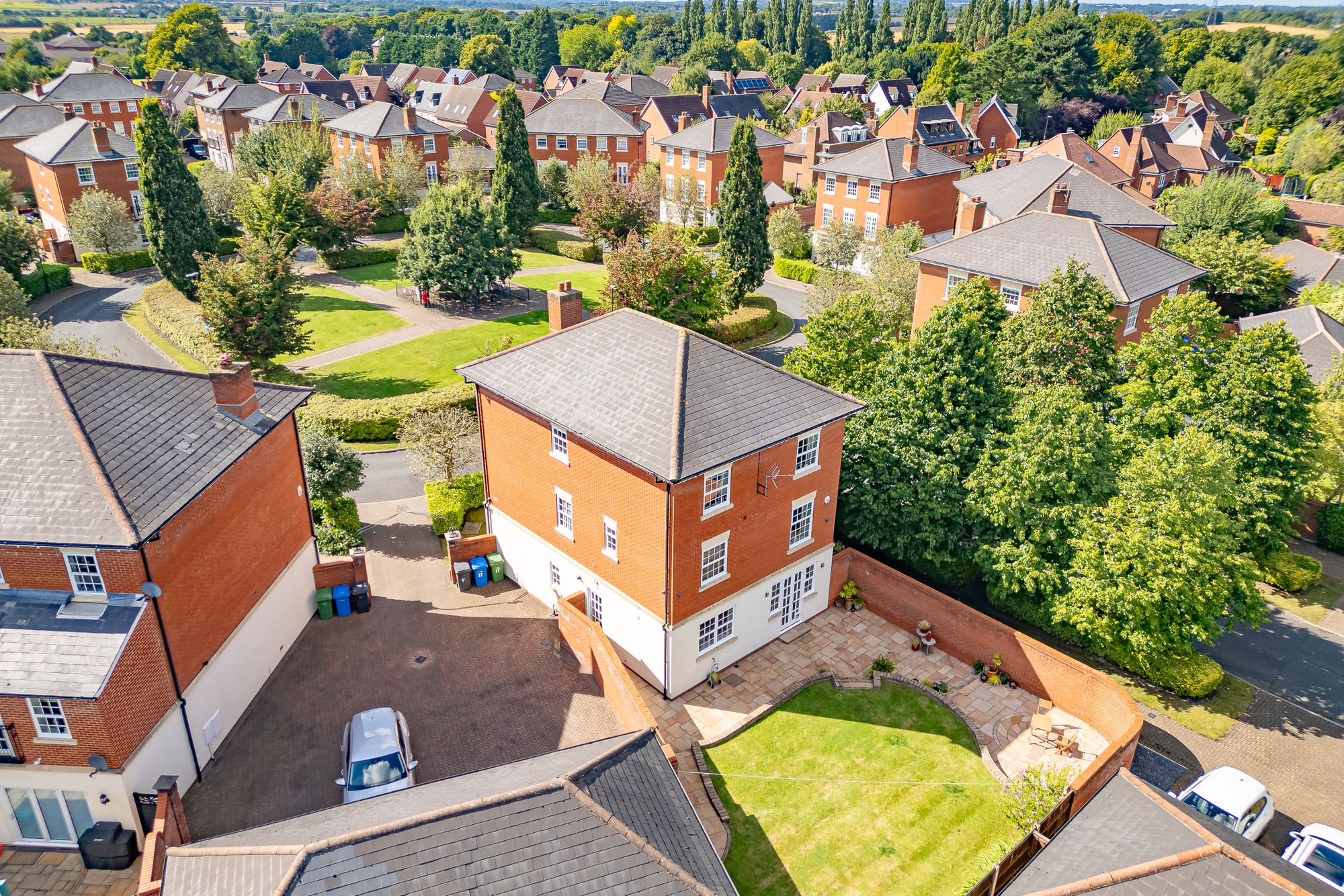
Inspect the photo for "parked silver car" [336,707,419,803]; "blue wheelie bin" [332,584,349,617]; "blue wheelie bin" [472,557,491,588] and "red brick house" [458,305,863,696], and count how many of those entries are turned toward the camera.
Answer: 3

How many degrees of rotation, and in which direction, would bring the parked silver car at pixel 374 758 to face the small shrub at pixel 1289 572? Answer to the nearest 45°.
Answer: approximately 90° to its left

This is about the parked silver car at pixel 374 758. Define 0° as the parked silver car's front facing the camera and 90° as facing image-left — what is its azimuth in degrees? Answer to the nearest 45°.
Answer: approximately 0°

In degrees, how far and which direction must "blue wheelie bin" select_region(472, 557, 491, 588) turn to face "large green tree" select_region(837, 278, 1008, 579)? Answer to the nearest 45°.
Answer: approximately 90° to its left

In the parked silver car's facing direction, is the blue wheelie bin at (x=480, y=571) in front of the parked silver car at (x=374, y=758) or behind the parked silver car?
behind

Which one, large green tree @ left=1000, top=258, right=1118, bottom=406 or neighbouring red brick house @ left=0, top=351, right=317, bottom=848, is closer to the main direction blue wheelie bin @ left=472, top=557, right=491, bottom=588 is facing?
the neighbouring red brick house

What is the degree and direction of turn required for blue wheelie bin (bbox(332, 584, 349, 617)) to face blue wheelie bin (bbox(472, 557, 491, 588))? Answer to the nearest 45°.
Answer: approximately 90° to its left

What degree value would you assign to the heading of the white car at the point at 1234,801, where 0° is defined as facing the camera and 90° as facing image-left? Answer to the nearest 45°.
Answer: approximately 45°

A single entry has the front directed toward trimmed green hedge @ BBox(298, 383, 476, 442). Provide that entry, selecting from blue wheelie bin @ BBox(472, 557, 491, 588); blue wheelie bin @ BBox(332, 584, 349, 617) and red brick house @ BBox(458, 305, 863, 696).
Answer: the red brick house

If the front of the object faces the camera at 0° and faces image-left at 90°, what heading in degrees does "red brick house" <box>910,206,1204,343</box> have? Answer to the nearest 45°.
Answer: approximately 45°
